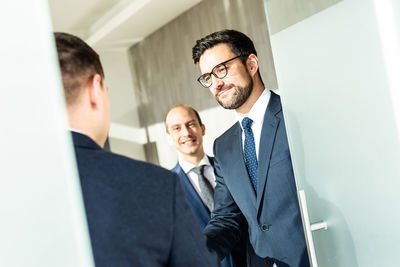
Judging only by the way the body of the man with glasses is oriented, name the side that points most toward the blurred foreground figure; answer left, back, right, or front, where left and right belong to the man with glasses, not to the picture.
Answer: front

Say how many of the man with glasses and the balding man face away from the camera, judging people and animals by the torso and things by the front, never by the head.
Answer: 0

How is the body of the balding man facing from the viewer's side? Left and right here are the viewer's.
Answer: facing the viewer

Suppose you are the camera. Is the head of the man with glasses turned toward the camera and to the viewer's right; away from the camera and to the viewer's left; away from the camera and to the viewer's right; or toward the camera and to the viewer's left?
toward the camera and to the viewer's left
